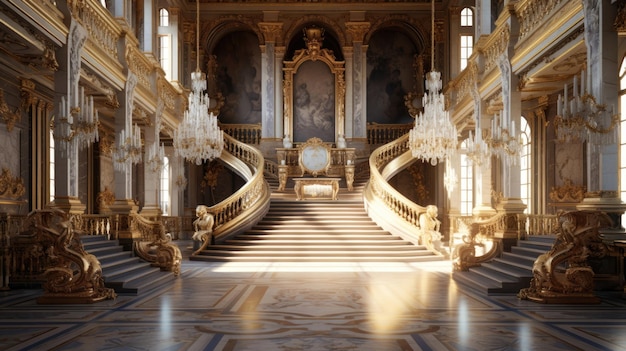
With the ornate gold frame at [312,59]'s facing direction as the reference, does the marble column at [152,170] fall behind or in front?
in front

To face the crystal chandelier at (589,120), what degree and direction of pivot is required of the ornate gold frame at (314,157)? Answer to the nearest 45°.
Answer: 0° — it already faces it

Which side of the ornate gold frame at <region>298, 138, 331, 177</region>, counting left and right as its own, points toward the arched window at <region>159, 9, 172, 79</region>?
right

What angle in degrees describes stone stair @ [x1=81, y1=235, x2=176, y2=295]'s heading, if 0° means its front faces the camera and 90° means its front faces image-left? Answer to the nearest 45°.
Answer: approximately 315°

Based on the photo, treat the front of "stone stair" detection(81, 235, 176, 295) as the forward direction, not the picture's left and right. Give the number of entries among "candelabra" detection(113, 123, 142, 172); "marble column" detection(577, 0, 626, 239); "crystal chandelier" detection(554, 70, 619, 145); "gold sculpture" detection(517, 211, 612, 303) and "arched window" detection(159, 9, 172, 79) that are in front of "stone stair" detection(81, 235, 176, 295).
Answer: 3

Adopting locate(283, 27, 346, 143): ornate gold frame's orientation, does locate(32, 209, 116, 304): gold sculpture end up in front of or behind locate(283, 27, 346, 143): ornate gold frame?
in front

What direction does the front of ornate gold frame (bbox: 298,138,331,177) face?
toward the camera

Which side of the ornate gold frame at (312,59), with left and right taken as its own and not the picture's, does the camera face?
front

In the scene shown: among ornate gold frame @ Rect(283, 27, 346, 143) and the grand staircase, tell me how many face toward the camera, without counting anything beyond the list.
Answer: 2

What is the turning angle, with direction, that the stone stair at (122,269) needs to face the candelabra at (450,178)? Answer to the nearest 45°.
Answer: approximately 90° to its left

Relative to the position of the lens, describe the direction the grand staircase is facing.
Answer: facing the viewer

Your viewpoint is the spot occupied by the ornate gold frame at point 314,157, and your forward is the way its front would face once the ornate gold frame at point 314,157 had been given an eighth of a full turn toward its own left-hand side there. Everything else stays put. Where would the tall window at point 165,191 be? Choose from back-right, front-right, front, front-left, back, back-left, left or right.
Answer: back-right

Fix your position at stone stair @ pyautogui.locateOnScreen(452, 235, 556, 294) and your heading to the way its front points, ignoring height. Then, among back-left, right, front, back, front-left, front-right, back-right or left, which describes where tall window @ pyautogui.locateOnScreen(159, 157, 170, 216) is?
right

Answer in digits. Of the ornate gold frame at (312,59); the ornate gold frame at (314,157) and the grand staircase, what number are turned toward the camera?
3
